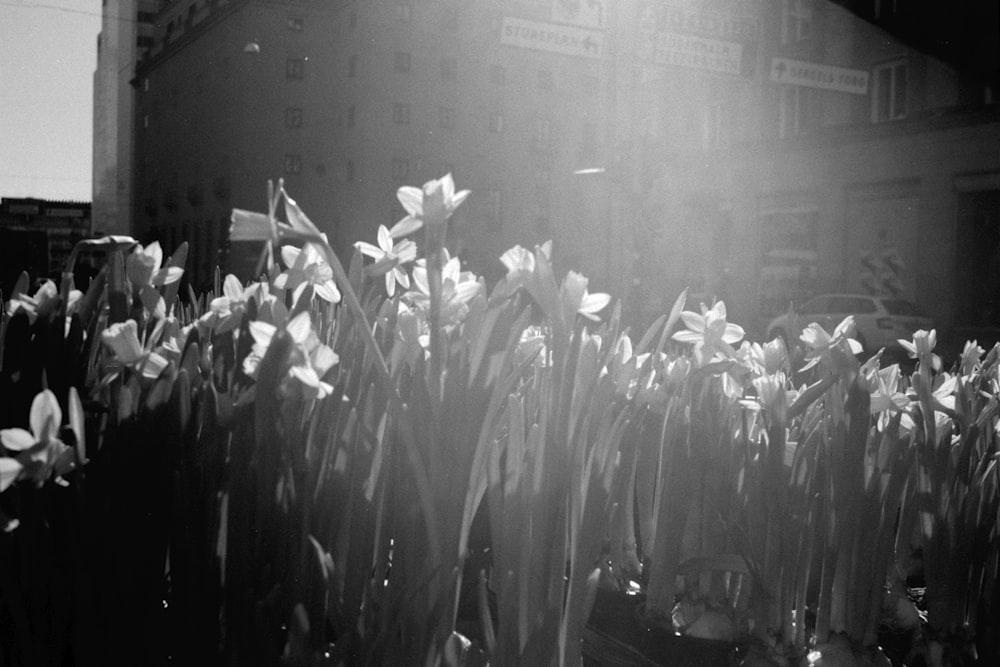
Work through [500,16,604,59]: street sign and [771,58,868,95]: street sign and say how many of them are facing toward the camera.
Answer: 2

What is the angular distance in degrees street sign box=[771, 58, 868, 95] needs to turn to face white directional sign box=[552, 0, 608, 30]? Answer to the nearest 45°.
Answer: approximately 45° to its right

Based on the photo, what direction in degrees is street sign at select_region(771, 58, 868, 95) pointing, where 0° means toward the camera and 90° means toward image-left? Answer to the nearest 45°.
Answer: approximately 0°

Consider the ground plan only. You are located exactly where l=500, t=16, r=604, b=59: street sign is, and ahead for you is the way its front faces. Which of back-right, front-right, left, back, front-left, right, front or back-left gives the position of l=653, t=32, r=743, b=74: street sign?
back-left
